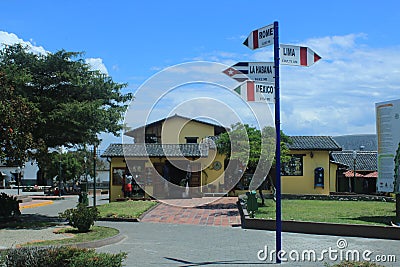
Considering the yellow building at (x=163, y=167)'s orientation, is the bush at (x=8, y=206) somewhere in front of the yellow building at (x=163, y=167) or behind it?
in front

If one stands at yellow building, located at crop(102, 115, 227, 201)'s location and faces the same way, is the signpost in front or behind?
in front

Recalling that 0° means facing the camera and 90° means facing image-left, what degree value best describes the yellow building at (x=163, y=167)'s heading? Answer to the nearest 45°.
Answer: approximately 0°

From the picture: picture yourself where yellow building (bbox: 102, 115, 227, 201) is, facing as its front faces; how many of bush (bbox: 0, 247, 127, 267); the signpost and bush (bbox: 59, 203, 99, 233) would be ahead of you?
3

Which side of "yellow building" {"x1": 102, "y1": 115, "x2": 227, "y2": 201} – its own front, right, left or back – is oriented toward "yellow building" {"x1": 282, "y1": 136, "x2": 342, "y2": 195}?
left

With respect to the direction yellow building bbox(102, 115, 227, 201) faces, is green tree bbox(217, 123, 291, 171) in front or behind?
in front

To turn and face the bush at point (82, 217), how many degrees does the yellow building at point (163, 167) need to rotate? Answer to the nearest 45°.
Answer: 0° — it already faces it

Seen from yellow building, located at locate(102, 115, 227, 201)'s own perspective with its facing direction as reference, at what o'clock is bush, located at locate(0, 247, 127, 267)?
The bush is roughly at 12 o'clock from the yellow building.

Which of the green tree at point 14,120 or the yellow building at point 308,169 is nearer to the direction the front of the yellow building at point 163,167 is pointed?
the green tree
